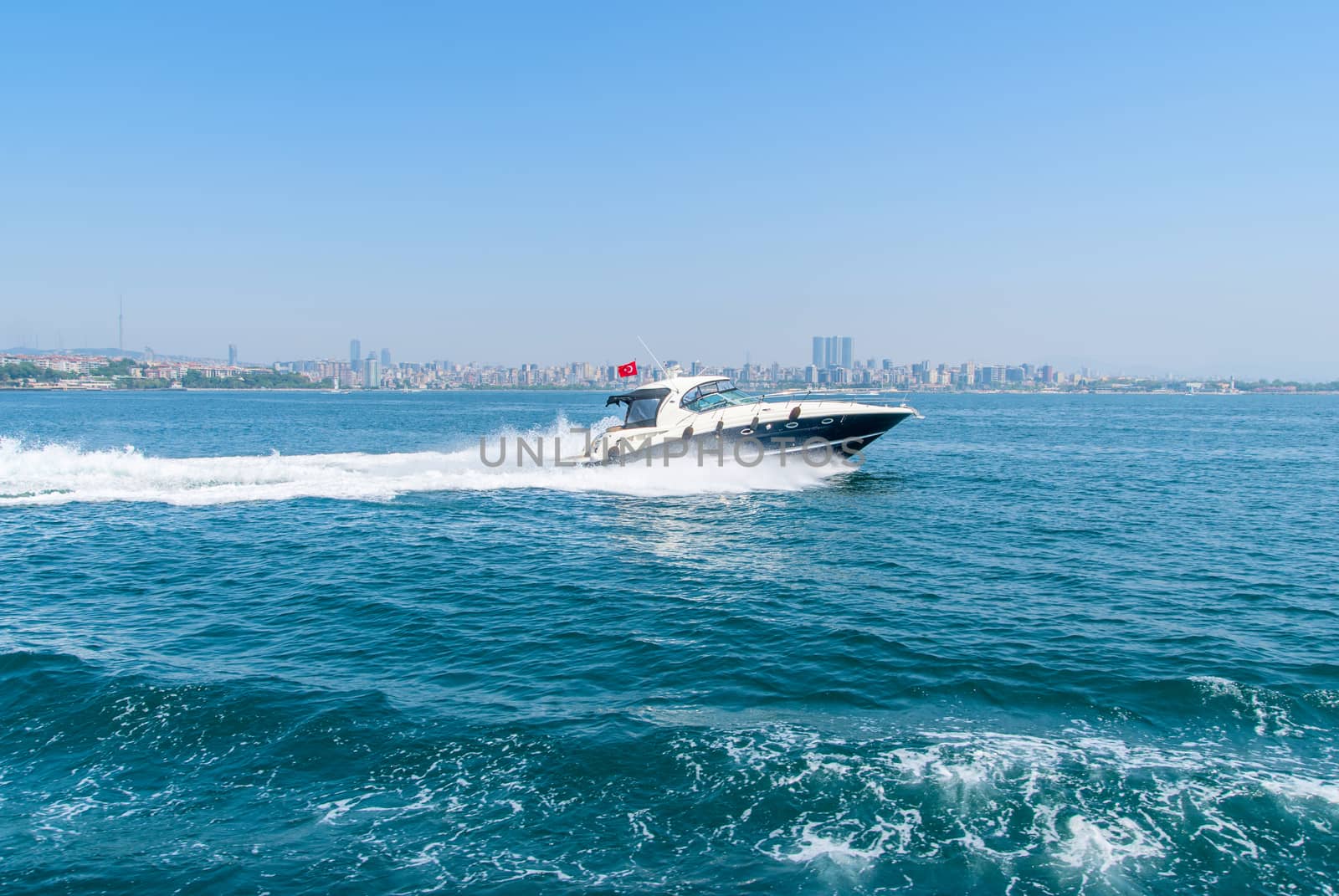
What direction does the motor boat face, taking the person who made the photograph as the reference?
facing to the right of the viewer
